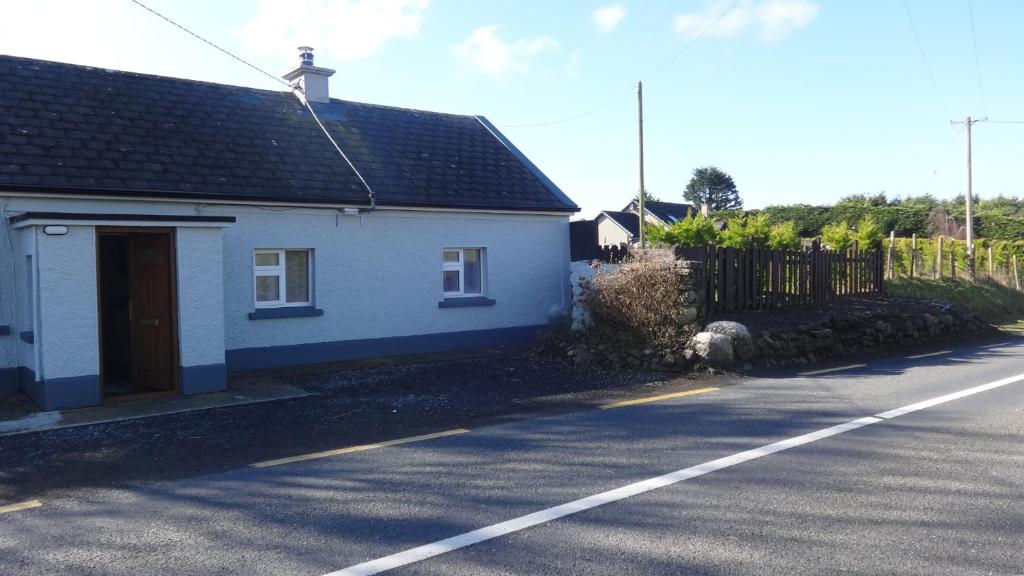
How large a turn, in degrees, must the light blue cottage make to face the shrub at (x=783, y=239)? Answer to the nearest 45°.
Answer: approximately 45° to its left

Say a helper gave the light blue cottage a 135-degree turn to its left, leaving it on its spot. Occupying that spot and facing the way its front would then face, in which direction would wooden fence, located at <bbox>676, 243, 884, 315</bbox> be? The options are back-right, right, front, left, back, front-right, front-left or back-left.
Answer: right

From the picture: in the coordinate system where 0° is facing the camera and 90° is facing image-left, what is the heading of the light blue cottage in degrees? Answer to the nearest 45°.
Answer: approximately 315°

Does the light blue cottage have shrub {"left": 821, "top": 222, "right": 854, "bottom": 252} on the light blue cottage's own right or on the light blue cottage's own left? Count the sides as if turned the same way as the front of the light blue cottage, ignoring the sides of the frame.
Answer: on the light blue cottage's own left

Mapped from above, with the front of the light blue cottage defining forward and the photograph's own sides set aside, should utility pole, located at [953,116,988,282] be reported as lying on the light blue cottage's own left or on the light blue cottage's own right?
on the light blue cottage's own left

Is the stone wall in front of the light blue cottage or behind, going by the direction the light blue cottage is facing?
in front

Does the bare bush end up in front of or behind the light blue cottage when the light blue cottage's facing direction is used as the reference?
in front

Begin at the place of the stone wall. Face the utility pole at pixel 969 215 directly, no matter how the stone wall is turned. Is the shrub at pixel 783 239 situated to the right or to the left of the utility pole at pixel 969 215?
left

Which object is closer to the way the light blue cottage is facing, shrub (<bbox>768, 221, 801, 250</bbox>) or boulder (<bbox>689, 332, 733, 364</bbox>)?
the boulder

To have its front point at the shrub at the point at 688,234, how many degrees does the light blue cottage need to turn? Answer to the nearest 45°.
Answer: approximately 45° to its left

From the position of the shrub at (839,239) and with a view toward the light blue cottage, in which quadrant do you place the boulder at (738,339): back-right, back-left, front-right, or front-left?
front-left
